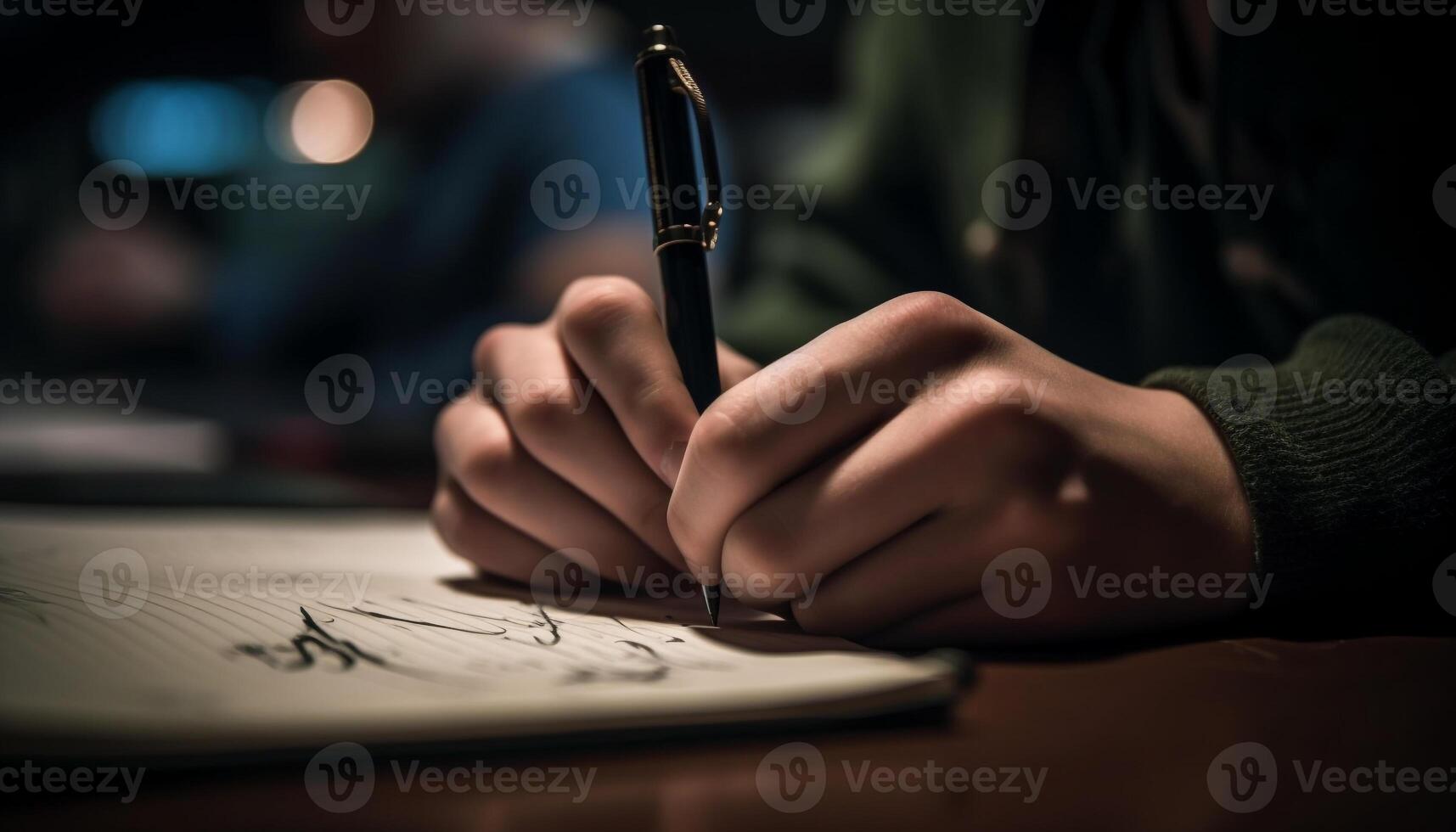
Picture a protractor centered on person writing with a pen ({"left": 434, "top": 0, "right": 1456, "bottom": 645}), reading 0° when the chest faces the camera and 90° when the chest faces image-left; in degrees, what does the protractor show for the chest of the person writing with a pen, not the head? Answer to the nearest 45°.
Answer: approximately 45°
